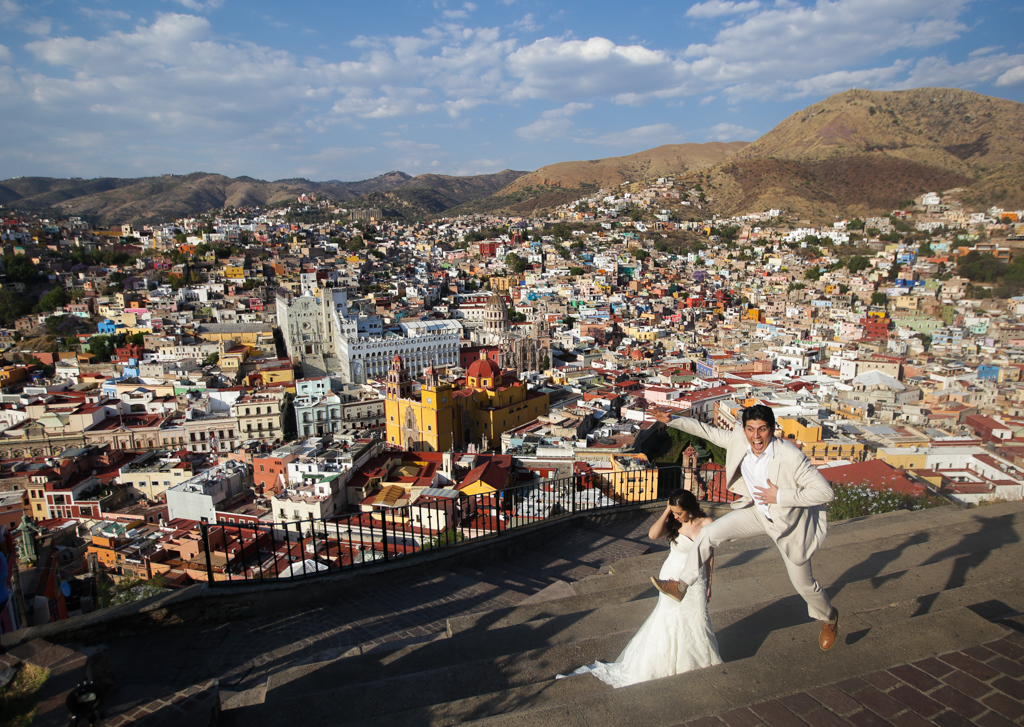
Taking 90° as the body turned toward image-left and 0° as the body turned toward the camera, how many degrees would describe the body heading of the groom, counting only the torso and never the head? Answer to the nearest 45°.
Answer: approximately 45°

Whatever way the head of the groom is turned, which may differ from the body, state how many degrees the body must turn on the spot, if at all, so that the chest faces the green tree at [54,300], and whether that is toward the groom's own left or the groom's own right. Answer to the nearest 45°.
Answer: approximately 90° to the groom's own right

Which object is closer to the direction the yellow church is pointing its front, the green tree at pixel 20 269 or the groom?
the groom

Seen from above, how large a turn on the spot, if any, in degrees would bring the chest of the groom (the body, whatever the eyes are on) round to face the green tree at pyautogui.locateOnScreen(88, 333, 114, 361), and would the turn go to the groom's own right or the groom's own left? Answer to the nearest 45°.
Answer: approximately 90° to the groom's own right

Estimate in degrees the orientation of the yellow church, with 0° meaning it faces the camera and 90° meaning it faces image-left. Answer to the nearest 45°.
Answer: approximately 45°

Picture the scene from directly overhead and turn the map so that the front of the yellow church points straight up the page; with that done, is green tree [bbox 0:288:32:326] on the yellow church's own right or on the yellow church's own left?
on the yellow church's own right

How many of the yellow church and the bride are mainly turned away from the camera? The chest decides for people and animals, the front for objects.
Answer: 0

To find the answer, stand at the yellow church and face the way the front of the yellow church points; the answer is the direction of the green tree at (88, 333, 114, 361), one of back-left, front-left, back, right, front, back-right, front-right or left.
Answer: right

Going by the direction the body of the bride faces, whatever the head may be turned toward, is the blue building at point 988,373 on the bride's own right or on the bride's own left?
on the bride's own left
